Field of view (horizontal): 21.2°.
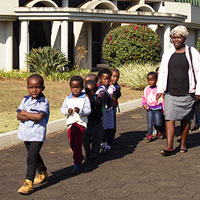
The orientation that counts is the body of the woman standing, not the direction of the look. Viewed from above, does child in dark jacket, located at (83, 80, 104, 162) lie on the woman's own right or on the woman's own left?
on the woman's own right

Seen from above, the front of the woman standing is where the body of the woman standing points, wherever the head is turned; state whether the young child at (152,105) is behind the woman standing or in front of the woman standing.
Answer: behind

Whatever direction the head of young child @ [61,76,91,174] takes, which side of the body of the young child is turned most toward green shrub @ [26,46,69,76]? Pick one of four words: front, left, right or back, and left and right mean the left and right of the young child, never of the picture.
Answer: back

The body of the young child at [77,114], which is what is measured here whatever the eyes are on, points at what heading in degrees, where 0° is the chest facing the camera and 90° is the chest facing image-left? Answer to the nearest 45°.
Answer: approximately 0°

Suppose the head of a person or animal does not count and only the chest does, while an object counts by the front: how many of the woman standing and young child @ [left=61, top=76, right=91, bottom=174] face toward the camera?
2

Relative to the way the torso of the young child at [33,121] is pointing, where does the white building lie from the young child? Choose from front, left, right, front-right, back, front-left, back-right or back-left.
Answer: back-right

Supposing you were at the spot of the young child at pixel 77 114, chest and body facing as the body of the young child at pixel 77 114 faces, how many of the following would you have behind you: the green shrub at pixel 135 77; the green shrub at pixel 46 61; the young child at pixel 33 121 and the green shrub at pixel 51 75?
3

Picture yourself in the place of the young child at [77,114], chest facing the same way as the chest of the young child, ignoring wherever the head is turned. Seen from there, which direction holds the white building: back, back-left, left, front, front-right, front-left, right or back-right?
back

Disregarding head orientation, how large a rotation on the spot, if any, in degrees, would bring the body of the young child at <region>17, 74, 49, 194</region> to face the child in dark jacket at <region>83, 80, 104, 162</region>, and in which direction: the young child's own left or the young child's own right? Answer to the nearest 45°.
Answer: approximately 180°

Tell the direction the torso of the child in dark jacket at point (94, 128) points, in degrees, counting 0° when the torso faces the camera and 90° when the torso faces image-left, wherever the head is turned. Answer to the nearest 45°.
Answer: approximately 45°

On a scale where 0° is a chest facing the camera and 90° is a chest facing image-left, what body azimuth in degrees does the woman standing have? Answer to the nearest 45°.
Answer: approximately 0°
